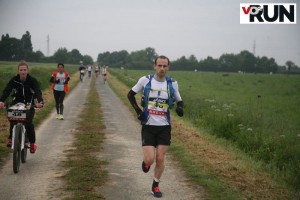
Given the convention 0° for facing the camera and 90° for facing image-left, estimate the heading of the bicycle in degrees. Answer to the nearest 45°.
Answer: approximately 0°

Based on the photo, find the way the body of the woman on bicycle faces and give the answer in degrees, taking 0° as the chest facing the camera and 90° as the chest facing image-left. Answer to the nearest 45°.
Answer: approximately 0°
